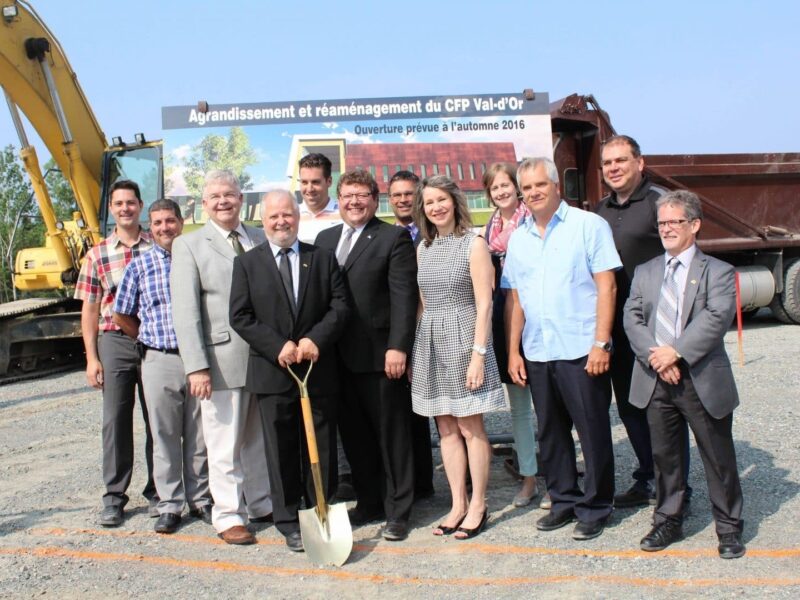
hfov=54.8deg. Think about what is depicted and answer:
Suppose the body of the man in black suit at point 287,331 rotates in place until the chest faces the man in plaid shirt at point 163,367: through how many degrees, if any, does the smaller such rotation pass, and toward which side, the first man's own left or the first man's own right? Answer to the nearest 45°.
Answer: approximately 135° to the first man's own right

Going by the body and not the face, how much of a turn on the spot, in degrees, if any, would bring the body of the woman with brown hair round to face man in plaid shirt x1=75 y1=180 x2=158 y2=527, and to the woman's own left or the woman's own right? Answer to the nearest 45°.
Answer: approximately 90° to the woman's own right

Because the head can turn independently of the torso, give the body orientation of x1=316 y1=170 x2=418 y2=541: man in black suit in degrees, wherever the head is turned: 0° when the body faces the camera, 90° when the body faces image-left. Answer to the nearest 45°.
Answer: approximately 45°

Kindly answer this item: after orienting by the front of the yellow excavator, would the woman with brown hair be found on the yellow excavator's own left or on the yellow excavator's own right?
on the yellow excavator's own left

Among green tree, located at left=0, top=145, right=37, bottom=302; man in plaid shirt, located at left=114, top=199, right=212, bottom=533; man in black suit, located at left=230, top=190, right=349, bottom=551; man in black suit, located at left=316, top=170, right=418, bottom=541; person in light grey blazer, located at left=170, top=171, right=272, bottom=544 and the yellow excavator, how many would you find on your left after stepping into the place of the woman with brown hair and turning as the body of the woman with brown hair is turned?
0

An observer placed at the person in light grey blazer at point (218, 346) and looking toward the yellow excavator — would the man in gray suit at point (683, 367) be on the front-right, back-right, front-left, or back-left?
back-right

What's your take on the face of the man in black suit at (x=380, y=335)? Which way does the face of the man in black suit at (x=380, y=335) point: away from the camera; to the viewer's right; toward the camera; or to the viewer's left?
toward the camera

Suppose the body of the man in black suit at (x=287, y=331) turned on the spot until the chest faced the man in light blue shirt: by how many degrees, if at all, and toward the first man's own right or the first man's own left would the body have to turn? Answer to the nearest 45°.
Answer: approximately 90° to the first man's own left

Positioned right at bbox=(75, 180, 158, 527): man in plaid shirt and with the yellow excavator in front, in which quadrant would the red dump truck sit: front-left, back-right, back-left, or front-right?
front-right

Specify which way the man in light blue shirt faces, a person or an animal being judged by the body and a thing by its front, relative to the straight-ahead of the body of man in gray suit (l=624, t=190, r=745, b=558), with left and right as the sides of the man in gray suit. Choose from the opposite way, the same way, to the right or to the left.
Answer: the same way

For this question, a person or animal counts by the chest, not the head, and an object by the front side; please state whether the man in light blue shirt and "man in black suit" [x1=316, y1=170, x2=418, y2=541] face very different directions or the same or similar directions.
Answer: same or similar directions

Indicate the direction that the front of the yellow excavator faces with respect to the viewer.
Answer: facing the viewer and to the left of the viewer

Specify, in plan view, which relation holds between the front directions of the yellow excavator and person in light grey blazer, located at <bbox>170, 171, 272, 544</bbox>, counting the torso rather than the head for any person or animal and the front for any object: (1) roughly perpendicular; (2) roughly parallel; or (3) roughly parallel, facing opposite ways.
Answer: roughly perpendicular

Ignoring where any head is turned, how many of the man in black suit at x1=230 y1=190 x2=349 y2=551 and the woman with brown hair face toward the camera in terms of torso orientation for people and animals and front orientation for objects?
2

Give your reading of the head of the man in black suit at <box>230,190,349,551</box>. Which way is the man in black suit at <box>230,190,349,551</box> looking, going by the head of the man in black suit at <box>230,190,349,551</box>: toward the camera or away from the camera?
toward the camera

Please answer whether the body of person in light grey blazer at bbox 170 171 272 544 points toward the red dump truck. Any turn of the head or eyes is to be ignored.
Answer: no

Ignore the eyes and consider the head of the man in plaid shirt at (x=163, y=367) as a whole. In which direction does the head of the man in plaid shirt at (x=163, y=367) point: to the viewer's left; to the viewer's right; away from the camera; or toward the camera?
toward the camera

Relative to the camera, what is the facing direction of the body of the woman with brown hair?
toward the camera

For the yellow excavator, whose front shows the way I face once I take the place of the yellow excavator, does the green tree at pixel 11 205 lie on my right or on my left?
on my right

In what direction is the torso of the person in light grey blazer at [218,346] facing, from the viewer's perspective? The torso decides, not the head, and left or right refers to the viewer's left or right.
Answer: facing the viewer and to the right of the viewer
